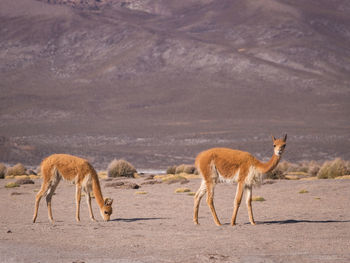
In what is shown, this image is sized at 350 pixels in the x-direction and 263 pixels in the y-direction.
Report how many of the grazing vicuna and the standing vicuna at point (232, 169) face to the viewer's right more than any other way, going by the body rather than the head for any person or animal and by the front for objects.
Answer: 2

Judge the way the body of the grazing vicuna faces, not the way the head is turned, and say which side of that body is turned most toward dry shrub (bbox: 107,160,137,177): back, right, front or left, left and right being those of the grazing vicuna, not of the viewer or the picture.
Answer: left

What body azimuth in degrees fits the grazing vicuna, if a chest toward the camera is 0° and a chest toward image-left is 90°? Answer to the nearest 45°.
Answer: approximately 270°

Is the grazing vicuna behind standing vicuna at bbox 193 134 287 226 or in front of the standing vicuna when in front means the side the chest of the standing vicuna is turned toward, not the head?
behind

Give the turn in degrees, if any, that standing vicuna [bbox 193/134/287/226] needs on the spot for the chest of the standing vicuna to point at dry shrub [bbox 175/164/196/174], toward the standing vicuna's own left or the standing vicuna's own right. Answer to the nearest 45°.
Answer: approximately 90° to the standing vicuna's own left

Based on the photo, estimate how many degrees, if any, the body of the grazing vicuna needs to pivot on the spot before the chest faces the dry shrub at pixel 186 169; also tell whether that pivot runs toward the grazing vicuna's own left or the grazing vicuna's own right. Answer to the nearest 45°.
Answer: approximately 90° to the grazing vicuna's own left

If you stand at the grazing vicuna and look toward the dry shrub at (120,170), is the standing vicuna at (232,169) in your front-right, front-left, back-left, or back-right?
back-right

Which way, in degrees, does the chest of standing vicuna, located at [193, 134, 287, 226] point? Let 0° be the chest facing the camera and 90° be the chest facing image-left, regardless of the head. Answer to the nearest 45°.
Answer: approximately 270°

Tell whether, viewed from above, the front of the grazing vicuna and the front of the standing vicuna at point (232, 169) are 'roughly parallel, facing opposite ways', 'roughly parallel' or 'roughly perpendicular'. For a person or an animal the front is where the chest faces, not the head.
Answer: roughly parallel

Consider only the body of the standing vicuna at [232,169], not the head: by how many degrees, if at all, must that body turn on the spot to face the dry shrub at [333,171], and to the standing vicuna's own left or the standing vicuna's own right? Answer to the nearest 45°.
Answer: approximately 90° to the standing vicuna's own left

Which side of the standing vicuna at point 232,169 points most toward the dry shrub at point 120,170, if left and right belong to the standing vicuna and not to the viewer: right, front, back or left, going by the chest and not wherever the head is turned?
left
